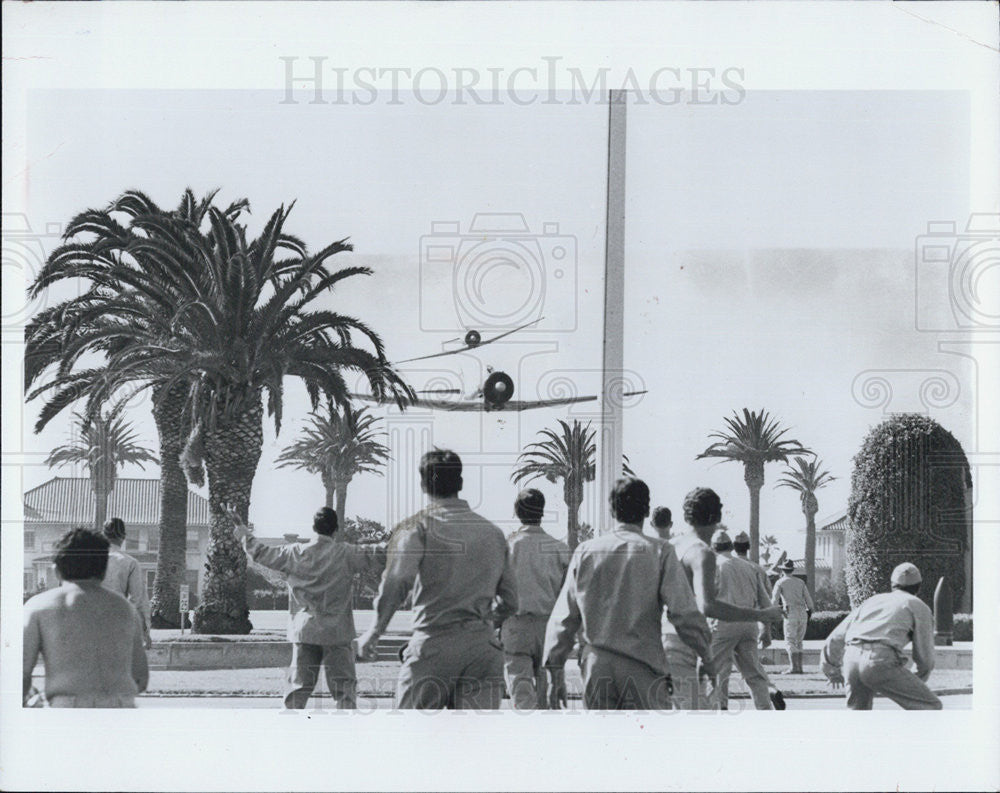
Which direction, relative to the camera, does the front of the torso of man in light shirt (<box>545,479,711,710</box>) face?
away from the camera

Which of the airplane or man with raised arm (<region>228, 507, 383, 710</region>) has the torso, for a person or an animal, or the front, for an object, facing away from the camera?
the man with raised arm

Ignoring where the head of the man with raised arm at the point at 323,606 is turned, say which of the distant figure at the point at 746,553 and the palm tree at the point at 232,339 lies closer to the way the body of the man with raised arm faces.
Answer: the palm tree

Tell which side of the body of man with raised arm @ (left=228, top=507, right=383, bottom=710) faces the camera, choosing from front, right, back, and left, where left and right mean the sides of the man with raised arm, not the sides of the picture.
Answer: back

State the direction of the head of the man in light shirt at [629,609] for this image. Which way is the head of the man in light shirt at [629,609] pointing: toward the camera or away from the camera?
away from the camera

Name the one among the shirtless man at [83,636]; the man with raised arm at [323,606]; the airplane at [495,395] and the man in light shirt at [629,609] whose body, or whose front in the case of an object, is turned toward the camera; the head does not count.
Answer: the airplane

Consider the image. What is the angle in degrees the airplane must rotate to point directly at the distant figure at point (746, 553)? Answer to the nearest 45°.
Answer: approximately 45° to its left

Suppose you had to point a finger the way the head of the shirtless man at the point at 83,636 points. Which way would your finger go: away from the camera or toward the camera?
away from the camera

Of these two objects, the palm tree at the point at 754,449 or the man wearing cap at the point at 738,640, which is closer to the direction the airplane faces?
the man wearing cap

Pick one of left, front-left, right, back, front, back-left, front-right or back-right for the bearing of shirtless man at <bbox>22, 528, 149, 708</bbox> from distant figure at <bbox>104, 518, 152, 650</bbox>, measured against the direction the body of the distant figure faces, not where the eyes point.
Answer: back

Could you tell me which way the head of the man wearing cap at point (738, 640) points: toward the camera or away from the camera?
away from the camera

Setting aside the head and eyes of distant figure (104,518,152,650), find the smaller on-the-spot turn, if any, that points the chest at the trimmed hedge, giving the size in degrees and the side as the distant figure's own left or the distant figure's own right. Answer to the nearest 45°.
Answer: approximately 45° to the distant figure's own right

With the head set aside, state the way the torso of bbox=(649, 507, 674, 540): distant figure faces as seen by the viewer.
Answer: away from the camera

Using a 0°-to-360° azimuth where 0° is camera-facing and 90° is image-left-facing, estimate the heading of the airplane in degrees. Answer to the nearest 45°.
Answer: approximately 0°

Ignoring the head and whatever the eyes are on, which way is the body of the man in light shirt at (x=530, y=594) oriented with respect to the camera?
away from the camera

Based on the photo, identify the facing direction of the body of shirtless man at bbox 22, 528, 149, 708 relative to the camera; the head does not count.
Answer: away from the camera
